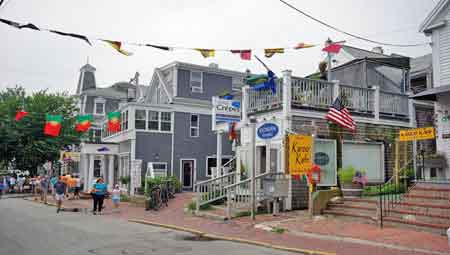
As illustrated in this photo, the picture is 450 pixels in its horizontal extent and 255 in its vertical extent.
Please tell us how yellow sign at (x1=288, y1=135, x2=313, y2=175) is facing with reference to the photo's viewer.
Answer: facing the viewer

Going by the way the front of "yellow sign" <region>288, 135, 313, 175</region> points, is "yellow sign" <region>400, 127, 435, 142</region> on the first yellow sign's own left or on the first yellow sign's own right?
on the first yellow sign's own left

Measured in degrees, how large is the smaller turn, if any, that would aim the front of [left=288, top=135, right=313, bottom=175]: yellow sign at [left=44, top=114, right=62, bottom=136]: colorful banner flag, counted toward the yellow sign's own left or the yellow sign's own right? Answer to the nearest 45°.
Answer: approximately 135° to the yellow sign's own right

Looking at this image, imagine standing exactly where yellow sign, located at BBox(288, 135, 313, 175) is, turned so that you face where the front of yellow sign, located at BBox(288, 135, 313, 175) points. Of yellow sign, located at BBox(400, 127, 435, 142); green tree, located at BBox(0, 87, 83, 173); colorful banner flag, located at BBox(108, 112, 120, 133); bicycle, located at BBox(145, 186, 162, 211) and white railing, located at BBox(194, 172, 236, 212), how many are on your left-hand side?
1

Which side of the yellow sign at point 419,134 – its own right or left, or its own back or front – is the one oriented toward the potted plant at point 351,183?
right

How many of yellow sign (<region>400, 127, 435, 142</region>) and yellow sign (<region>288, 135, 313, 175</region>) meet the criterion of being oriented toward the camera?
2

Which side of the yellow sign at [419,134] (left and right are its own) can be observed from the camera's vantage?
front

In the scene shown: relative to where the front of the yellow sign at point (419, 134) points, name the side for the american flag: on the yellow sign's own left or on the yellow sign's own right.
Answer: on the yellow sign's own right

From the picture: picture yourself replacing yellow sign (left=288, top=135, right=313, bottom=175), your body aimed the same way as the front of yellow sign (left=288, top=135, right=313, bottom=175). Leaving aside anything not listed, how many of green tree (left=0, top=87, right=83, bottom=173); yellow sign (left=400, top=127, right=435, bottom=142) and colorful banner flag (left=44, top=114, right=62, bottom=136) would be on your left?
1

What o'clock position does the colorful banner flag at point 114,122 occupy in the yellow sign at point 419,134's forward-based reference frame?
The colorful banner flag is roughly at 4 o'clock from the yellow sign.

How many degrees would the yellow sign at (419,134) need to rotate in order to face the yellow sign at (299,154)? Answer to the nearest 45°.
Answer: approximately 90° to its right

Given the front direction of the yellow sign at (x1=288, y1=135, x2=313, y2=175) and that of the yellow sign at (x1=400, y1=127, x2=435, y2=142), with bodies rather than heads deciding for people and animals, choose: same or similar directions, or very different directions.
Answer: same or similar directions
